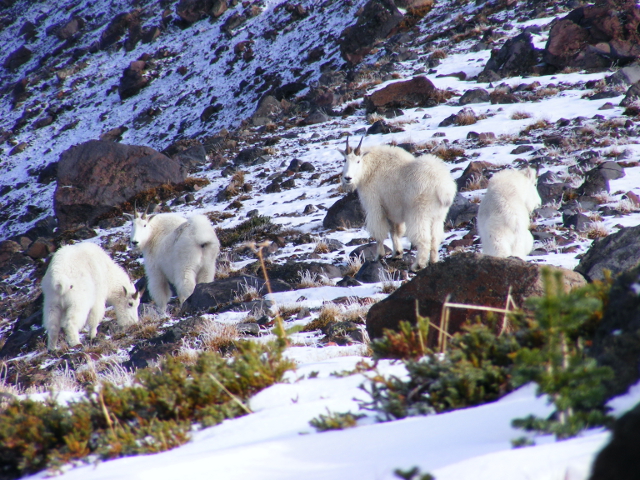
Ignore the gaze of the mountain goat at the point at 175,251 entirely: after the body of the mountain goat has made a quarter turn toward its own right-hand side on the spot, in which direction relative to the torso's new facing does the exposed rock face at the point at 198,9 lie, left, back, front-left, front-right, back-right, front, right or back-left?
front-left

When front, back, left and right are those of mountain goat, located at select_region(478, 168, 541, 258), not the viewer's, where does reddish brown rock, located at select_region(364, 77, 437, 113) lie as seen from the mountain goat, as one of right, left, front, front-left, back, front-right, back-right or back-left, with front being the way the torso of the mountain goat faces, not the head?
front-left

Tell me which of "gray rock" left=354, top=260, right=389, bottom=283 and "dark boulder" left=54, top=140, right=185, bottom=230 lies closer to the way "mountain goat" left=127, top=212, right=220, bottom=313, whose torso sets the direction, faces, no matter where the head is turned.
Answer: the dark boulder

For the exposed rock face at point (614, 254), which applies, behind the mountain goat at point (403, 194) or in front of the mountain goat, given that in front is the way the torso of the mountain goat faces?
behind

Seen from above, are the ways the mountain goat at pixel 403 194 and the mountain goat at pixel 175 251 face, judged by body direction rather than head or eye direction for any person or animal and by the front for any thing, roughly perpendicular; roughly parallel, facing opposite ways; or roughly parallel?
roughly parallel

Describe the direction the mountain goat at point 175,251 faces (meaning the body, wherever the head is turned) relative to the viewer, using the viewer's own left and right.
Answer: facing away from the viewer and to the left of the viewer

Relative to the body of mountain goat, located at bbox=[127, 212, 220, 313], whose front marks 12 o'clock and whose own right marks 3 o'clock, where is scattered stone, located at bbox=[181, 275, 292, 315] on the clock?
The scattered stone is roughly at 5 o'clock from the mountain goat.

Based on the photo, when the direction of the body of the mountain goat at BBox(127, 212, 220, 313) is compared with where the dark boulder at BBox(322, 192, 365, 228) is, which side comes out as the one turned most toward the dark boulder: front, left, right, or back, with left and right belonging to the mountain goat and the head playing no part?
right

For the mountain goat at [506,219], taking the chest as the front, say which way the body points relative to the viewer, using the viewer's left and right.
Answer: facing away from the viewer and to the right of the viewer

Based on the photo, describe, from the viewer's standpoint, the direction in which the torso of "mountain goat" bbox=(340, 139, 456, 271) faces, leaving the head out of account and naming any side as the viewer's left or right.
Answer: facing away from the viewer and to the left of the viewer

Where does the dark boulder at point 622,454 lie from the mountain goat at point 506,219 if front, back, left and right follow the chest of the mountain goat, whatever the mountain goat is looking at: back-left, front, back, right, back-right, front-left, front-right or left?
back-right

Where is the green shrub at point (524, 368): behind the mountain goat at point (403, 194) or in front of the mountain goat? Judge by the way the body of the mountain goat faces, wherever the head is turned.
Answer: behind

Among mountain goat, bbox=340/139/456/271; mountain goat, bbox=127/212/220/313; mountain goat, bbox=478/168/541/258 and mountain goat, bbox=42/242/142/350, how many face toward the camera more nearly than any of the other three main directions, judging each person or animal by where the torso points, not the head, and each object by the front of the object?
0
